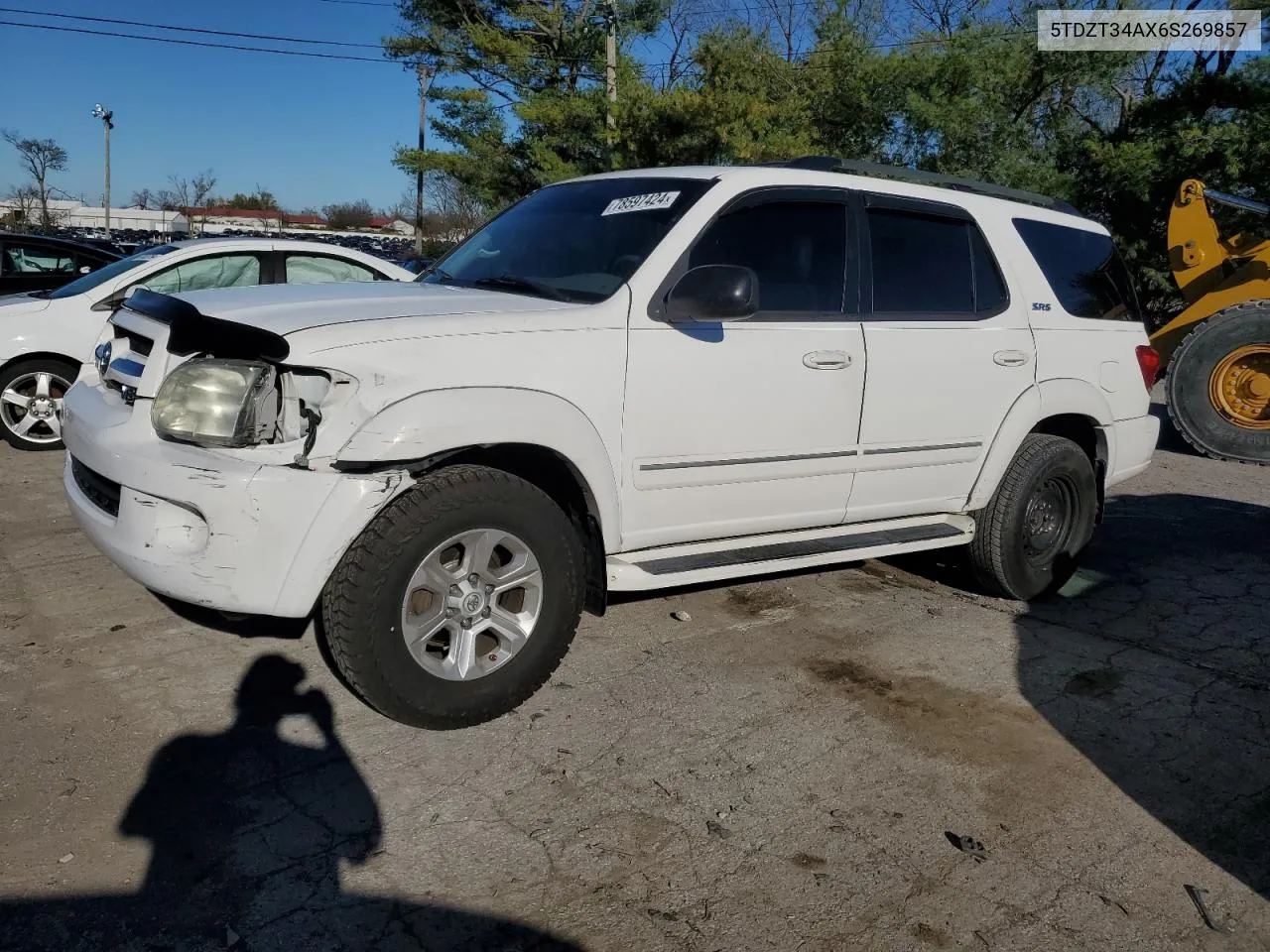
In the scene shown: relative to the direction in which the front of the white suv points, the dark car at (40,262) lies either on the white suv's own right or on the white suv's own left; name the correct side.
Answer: on the white suv's own right

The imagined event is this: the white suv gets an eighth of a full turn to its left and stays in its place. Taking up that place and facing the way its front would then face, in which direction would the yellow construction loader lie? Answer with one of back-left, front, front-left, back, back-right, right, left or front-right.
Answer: back-left

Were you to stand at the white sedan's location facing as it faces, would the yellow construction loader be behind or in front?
behind

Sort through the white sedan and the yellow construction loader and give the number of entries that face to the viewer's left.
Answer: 2

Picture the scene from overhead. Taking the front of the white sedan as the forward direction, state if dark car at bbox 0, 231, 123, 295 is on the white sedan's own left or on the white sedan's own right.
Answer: on the white sedan's own right

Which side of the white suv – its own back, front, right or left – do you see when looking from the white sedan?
right

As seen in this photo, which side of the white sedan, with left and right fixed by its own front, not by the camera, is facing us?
left

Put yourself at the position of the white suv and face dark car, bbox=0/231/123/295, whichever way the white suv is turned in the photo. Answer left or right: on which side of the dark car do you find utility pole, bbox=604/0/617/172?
right

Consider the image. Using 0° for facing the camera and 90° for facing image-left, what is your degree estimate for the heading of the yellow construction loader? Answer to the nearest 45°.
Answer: approximately 90°
